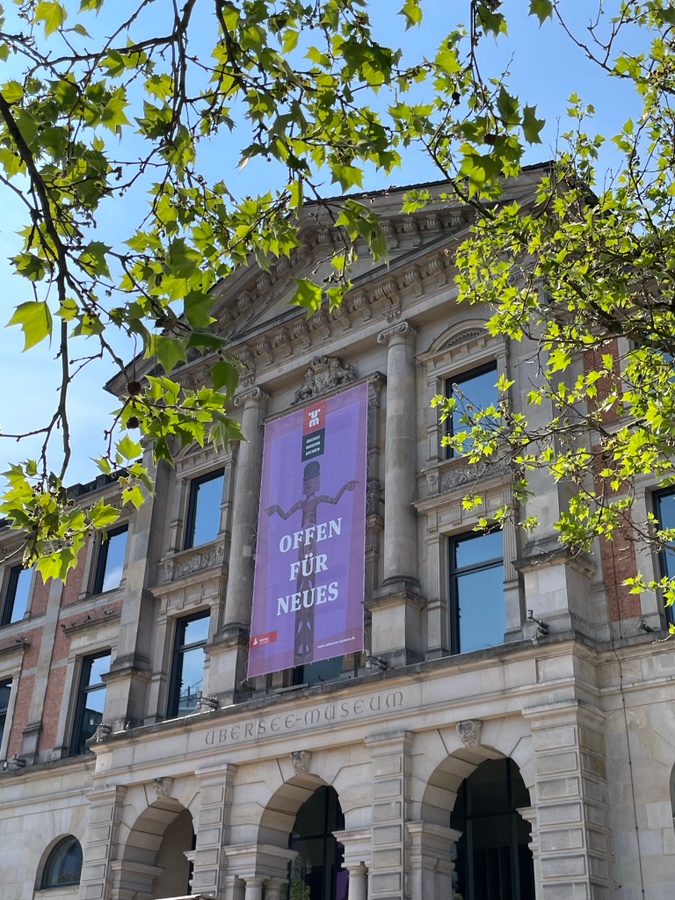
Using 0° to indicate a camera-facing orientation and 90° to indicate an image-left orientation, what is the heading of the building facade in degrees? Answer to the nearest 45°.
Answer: approximately 45°
